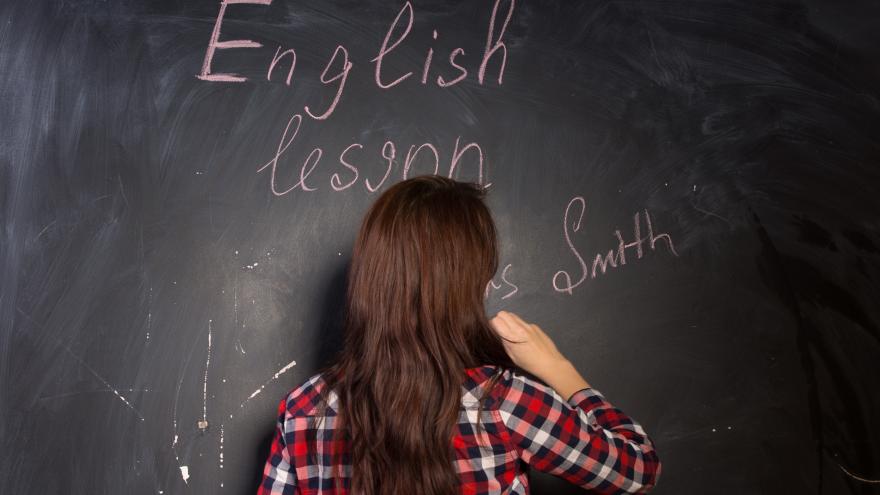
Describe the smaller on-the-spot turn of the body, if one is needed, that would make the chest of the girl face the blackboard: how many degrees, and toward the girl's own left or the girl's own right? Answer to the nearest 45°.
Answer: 0° — they already face it

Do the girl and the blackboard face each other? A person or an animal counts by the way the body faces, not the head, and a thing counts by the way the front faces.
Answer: yes

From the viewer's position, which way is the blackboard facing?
facing the viewer

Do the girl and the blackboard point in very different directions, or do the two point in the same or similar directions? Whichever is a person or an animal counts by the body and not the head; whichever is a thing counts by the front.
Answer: very different directions

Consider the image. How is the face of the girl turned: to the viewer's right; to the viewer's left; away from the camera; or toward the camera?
away from the camera

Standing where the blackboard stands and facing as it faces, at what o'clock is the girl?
The girl is roughly at 12 o'clock from the blackboard.

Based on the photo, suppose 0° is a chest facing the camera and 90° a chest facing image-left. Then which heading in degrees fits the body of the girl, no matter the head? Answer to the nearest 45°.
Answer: approximately 180°

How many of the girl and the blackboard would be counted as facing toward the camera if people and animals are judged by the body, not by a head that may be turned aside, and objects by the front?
1

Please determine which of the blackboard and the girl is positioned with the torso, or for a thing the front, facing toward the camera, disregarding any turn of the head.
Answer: the blackboard
